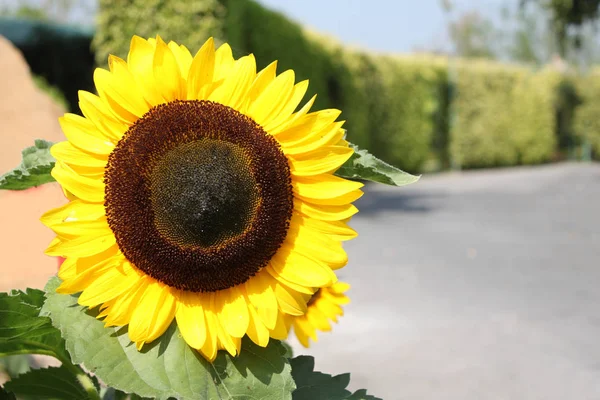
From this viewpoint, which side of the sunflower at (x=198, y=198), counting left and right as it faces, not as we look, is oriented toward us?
front

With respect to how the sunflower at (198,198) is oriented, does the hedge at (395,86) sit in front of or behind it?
behind

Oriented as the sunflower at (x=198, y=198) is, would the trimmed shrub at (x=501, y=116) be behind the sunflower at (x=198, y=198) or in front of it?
behind

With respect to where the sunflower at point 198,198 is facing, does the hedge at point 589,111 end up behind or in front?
behind

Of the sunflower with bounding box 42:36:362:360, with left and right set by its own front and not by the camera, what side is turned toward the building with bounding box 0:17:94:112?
back

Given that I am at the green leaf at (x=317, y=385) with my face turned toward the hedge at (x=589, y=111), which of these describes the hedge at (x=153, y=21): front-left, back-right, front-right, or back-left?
front-left
